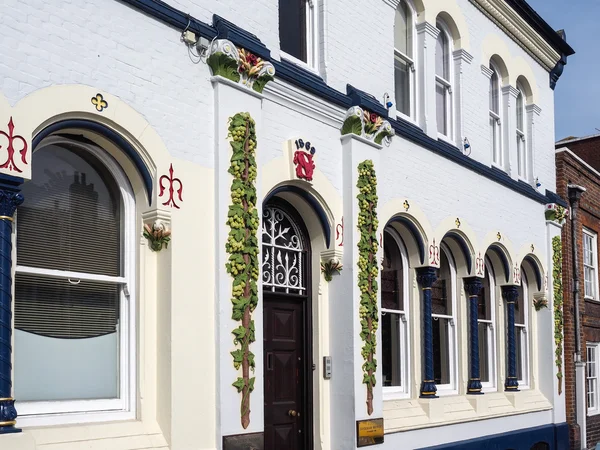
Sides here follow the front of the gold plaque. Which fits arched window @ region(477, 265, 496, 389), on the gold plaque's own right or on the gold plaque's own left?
on the gold plaque's own left

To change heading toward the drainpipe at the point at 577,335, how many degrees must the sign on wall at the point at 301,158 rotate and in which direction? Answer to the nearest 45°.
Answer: approximately 90° to its left

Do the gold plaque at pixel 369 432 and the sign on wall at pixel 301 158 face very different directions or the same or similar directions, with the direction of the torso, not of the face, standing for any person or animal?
same or similar directions

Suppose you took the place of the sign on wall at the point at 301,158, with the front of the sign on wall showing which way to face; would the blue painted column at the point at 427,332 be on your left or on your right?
on your left

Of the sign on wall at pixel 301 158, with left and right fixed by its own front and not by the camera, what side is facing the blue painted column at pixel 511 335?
left

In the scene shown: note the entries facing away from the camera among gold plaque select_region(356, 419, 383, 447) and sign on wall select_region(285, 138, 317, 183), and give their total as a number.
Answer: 0

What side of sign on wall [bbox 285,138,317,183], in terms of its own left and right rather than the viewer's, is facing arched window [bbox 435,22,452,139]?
left

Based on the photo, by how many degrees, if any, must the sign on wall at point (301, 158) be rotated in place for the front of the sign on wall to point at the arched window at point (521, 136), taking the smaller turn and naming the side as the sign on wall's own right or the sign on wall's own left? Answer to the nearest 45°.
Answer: approximately 90° to the sign on wall's own left

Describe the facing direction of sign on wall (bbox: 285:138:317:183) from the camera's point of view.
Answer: facing the viewer and to the right of the viewer
